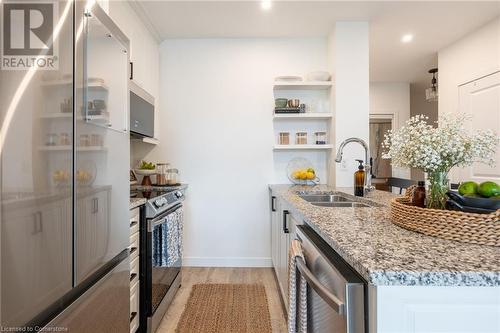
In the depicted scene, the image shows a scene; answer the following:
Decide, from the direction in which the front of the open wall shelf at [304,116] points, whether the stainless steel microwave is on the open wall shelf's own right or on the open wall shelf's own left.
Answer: on the open wall shelf's own right

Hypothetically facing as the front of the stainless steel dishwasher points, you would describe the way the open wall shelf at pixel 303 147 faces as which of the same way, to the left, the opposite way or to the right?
to the left

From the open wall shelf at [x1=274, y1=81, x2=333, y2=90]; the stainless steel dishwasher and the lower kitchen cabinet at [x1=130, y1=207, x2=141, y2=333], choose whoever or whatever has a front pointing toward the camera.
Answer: the open wall shelf

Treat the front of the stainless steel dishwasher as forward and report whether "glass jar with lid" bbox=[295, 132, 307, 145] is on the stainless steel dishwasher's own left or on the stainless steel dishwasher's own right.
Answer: on the stainless steel dishwasher's own right

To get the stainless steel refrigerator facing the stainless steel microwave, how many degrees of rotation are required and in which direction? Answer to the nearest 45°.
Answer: approximately 135° to its left

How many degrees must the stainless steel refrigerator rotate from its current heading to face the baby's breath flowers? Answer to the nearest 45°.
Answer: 0° — it already faces it

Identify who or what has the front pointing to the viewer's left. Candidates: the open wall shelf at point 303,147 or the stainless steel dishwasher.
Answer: the stainless steel dishwasher

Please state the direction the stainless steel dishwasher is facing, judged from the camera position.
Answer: facing to the left of the viewer

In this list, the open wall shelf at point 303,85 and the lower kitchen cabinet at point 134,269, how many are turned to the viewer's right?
1

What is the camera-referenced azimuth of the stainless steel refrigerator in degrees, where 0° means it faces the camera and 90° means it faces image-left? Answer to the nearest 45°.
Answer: approximately 315°

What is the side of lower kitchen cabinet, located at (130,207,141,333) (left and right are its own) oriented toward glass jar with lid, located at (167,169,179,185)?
left

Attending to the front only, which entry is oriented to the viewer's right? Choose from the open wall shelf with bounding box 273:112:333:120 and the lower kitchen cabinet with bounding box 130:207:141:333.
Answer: the lower kitchen cabinet

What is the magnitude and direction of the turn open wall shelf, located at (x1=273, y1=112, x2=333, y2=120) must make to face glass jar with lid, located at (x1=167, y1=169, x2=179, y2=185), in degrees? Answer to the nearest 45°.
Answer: approximately 90° to its right
